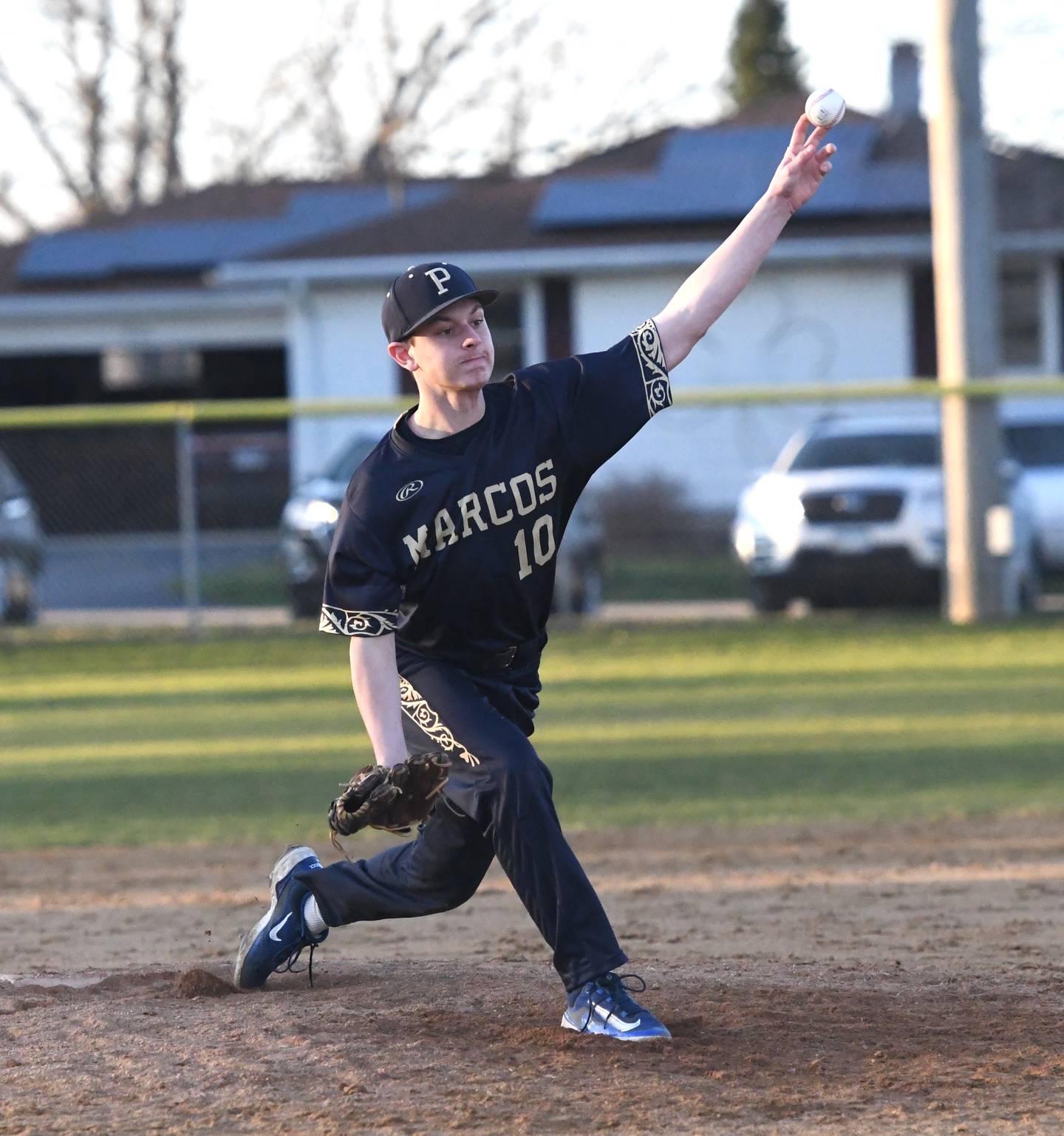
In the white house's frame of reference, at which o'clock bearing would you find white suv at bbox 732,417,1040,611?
The white suv is roughly at 12 o'clock from the white house.

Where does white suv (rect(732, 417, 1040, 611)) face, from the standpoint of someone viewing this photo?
facing the viewer and to the left of the viewer

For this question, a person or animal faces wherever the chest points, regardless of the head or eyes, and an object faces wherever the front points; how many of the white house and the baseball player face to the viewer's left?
0

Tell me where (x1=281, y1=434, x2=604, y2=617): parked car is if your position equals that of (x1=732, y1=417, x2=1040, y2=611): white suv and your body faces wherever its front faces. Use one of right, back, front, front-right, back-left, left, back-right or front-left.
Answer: front-right

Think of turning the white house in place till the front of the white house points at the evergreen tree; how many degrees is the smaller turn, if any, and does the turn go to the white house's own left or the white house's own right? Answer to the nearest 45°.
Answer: approximately 180°

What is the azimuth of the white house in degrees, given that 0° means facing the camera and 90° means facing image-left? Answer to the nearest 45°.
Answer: approximately 0°

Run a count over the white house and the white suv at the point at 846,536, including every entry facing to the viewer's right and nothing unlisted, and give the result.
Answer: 0

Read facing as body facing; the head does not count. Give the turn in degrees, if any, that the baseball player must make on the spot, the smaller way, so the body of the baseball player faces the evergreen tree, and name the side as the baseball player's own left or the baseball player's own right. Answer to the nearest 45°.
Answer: approximately 135° to the baseball player's own left

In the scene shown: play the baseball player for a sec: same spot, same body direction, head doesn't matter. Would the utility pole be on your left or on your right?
on your left

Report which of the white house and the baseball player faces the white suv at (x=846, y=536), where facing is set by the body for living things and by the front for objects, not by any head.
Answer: the white house

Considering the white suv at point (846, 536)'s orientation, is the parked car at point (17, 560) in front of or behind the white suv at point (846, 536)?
in front

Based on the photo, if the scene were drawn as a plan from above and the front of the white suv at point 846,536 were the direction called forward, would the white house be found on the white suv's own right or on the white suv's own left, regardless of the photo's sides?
on the white suv's own right

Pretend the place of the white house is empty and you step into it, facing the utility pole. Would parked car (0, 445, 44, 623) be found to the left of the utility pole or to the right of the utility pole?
right
